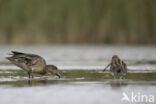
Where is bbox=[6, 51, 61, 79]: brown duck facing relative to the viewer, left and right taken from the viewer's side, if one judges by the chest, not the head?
facing to the right of the viewer

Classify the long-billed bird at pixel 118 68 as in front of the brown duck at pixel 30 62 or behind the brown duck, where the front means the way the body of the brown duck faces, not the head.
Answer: in front
